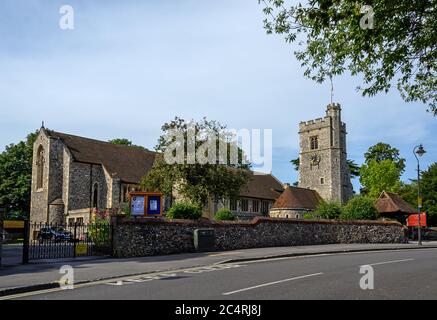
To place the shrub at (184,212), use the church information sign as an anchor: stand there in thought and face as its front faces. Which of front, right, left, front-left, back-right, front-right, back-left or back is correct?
back-left

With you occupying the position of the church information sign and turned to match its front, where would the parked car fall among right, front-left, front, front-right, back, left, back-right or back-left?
back-right

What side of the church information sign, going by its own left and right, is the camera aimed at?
front

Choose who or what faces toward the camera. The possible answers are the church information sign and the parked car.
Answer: the church information sign

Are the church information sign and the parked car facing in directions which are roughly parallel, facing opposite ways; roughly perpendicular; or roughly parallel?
roughly perpendicular

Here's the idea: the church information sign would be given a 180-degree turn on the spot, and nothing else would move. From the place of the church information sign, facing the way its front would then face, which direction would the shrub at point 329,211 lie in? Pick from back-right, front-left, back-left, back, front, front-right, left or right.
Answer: front-right

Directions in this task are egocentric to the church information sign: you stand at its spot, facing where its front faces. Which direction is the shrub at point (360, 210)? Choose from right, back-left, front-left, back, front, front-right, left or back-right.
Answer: back-left
